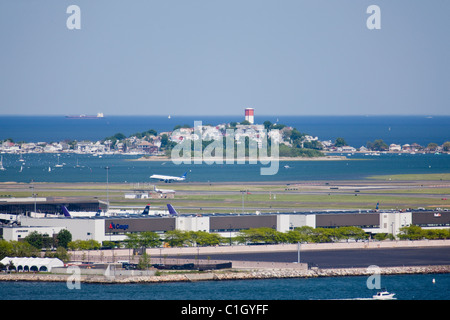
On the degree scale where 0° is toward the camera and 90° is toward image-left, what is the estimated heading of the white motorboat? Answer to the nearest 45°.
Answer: approximately 270°
